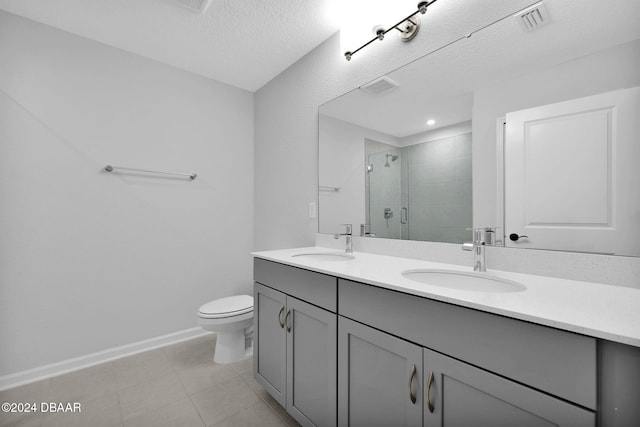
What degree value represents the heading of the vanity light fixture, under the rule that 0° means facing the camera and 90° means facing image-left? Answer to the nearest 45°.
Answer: approximately 45°

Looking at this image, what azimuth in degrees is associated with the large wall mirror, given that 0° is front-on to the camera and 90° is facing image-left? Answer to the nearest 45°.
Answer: approximately 45°

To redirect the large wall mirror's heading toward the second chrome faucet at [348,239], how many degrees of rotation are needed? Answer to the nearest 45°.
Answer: approximately 45° to its right

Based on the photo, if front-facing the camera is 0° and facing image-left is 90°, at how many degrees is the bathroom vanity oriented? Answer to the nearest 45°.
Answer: approximately 45°
